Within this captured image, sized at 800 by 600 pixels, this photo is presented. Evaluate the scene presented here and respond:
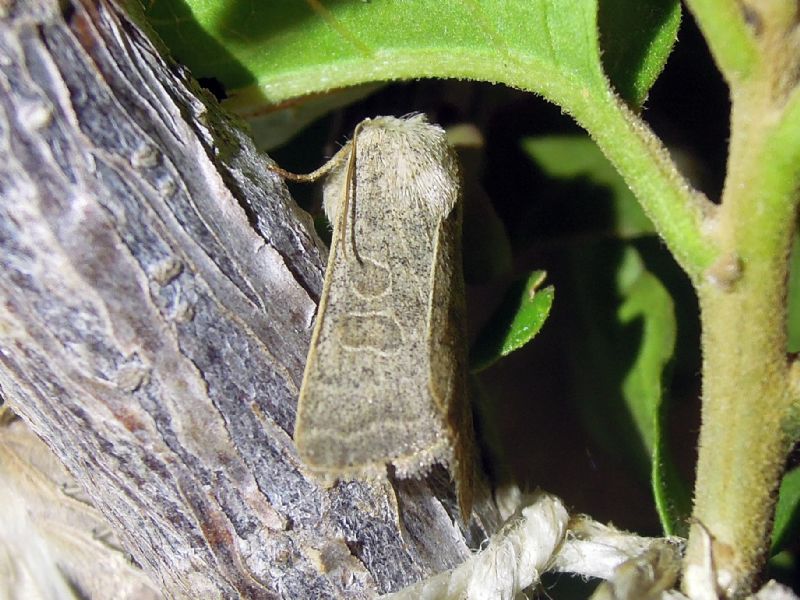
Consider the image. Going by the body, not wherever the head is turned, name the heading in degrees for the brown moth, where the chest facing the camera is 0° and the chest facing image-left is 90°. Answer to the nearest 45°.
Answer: approximately 180°

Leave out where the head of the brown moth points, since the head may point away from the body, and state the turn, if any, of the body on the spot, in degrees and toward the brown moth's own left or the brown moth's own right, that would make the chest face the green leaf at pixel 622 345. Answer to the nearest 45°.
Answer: approximately 45° to the brown moth's own right
